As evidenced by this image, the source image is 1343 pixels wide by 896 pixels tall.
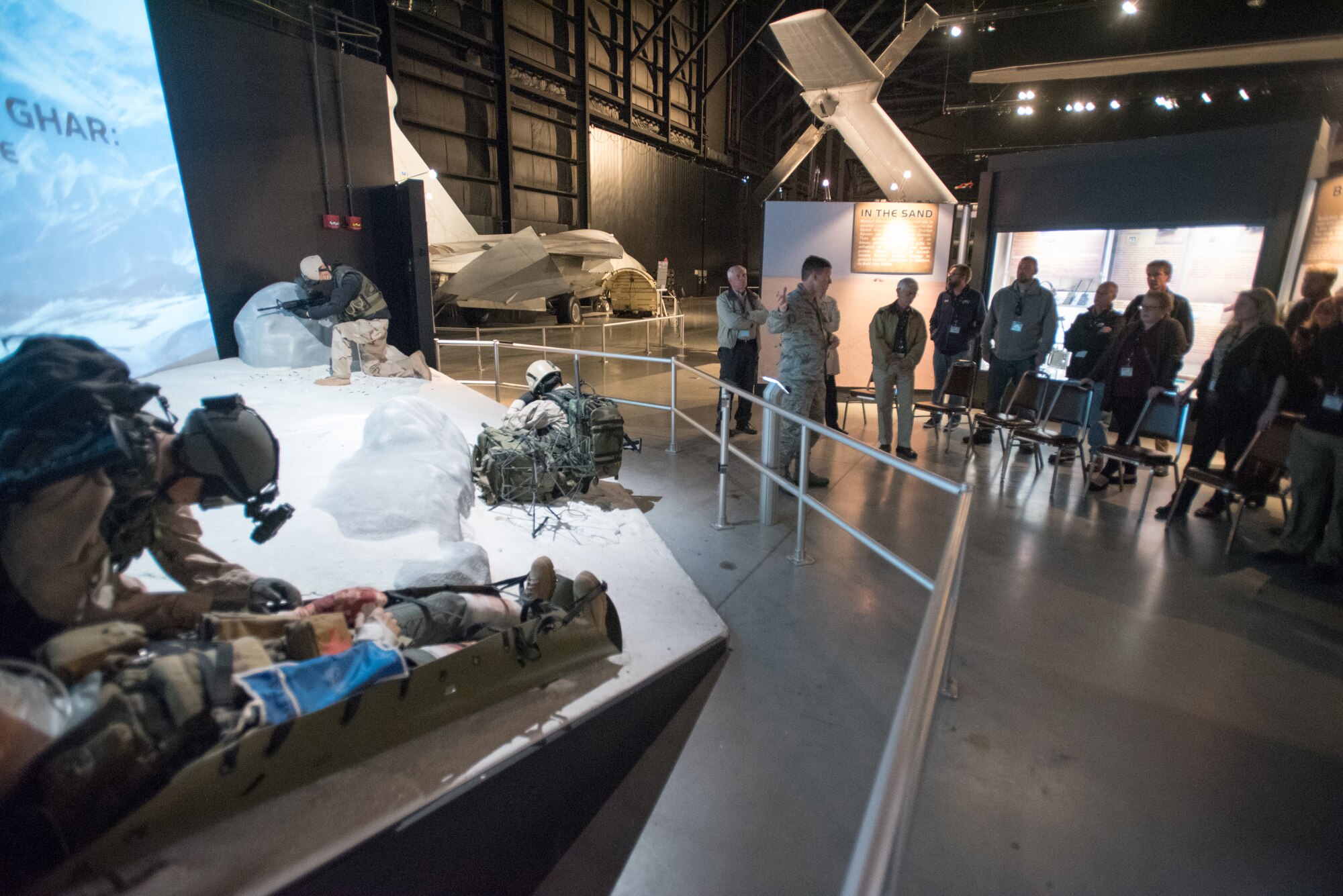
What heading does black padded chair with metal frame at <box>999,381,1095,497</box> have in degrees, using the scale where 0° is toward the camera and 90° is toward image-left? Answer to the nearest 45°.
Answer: approximately 45°

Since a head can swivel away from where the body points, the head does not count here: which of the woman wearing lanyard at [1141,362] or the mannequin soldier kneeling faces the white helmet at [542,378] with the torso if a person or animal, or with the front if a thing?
the woman wearing lanyard

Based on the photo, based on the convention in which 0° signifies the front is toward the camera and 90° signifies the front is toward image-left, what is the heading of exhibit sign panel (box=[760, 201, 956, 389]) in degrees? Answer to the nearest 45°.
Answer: approximately 0°

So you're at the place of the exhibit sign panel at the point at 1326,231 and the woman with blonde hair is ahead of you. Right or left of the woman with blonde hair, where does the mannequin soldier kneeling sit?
right

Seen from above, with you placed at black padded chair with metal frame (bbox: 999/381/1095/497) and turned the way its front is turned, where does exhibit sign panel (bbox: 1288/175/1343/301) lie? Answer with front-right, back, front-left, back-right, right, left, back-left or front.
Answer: back

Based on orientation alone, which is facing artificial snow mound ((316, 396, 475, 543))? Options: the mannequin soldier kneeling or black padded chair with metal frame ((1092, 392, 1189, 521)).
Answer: the black padded chair with metal frame

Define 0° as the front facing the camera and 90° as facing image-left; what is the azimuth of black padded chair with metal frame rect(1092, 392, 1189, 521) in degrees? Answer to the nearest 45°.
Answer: approximately 45°

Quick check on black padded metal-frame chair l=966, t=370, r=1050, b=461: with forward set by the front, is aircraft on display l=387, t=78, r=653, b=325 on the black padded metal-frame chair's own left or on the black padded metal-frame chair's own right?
on the black padded metal-frame chair's own right

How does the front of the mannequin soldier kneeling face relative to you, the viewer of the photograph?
facing to the left of the viewer

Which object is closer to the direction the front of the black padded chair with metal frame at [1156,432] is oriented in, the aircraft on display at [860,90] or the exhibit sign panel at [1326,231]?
the aircraft on display

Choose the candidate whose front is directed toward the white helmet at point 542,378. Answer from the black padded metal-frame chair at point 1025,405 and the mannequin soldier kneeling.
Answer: the black padded metal-frame chair
